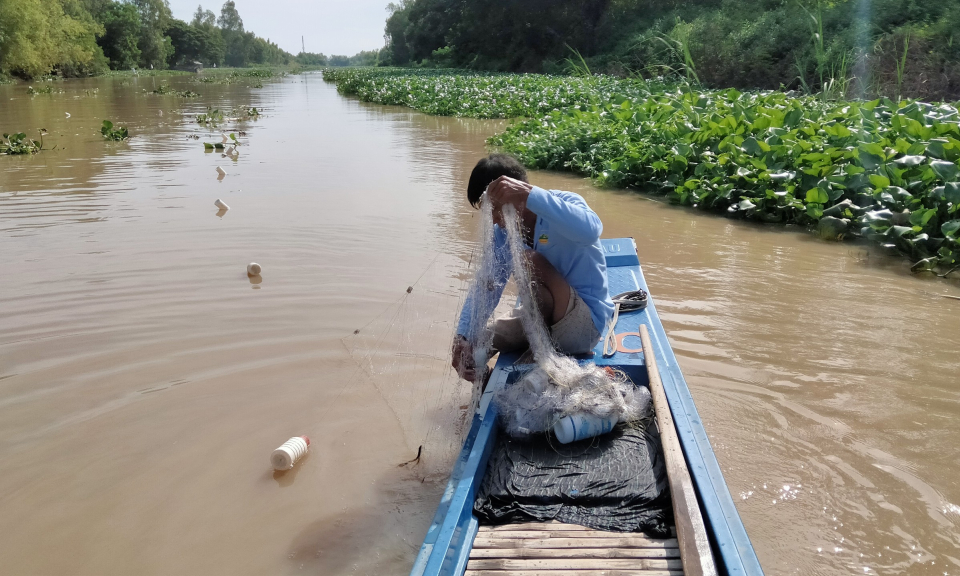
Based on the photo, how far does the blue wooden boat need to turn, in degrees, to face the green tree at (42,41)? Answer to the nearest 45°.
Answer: approximately 45° to its left

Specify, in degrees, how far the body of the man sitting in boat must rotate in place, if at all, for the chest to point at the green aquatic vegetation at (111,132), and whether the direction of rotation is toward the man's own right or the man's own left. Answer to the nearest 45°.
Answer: approximately 45° to the man's own right

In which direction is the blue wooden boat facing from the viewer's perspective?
away from the camera

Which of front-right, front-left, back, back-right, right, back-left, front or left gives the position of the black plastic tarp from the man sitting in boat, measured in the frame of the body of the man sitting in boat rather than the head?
left

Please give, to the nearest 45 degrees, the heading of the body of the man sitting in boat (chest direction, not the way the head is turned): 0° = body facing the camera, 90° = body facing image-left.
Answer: approximately 90°

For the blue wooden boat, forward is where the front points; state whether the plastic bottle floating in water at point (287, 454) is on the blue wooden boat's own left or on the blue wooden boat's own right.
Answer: on the blue wooden boat's own left

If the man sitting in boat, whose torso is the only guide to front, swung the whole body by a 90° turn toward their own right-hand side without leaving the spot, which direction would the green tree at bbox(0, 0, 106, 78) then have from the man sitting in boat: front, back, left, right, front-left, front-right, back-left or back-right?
front-left
